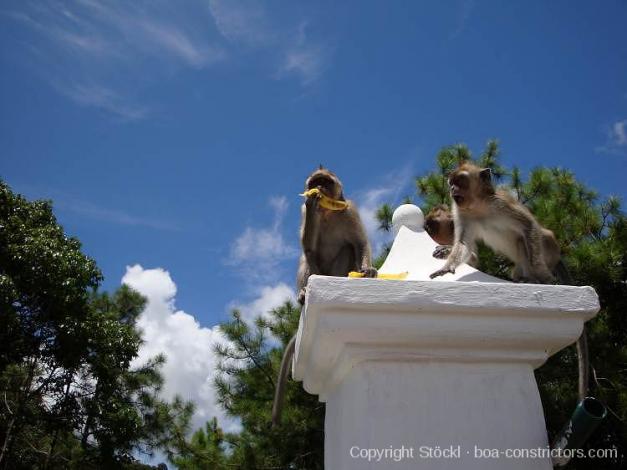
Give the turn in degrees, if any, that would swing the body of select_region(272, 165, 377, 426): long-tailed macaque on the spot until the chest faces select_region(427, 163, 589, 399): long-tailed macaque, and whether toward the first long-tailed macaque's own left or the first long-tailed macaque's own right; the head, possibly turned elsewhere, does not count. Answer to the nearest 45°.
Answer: approximately 90° to the first long-tailed macaque's own left

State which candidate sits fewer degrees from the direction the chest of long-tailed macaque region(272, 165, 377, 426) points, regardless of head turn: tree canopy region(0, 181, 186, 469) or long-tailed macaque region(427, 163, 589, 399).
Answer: the long-tailed macaque

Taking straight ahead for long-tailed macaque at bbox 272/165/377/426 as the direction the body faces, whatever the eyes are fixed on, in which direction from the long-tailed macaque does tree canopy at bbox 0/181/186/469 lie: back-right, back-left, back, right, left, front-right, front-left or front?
back-right

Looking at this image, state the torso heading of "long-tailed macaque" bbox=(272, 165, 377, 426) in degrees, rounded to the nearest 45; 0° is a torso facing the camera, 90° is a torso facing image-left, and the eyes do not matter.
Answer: approximately 0°
